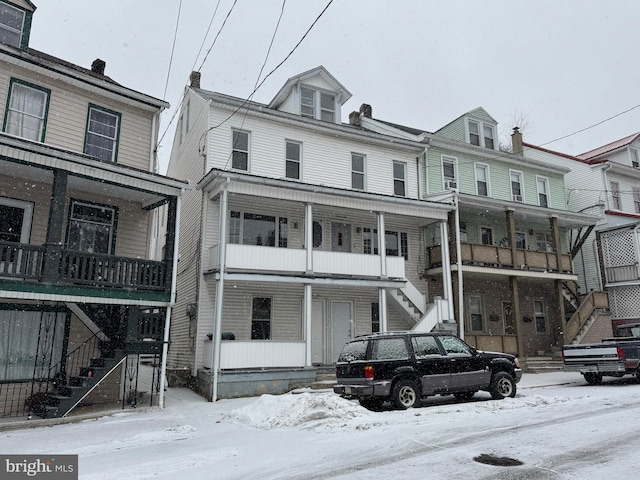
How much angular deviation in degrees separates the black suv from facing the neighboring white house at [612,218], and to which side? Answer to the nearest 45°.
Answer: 0° — it already faces it

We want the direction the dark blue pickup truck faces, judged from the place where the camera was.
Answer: facing away from the viewer and to the right of the viewer

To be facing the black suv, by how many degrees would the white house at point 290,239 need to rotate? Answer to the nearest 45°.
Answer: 0° — it already faces it

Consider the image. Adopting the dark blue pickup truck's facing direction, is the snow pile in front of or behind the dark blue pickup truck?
behind

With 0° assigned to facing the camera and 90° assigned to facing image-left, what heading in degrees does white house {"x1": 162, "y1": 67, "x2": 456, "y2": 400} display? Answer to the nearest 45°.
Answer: approximately 315°

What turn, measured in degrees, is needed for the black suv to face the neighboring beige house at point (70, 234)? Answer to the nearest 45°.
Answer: approximately 135° to its left

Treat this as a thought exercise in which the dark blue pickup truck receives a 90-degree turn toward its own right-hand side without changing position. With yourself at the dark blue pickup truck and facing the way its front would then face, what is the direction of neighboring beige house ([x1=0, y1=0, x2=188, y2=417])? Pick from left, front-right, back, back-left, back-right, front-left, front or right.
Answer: right

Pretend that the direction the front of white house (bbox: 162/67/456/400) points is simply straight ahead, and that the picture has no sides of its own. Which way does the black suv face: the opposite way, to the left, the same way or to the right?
to the left

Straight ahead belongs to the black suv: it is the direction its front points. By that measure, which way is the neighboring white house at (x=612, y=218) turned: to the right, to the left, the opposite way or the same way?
to the right

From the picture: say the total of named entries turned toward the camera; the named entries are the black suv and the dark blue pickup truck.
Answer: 0

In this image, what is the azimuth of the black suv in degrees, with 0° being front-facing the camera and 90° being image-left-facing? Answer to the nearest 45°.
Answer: approximately 225°

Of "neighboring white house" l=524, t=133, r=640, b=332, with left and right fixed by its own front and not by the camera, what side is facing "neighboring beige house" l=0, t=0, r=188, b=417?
right

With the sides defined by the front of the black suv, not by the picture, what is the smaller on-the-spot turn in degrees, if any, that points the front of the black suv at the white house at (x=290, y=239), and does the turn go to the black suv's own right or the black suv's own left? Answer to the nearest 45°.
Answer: approximately 90° to the black suv's own left

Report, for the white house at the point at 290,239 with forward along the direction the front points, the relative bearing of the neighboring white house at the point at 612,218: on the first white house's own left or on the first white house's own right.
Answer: on the first white house's own left

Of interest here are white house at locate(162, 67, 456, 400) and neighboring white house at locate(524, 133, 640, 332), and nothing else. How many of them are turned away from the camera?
0
